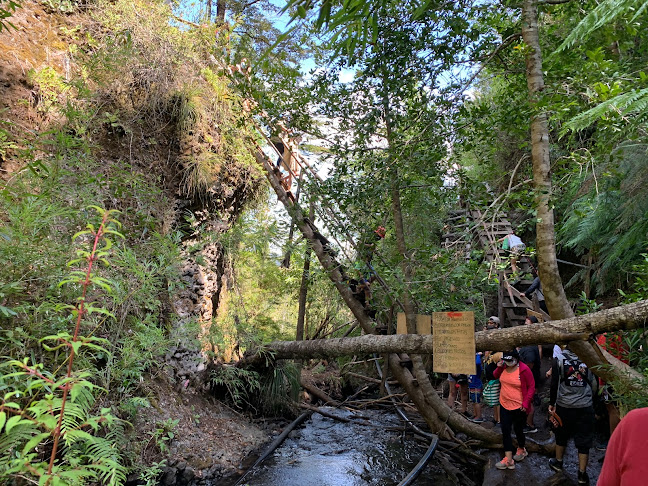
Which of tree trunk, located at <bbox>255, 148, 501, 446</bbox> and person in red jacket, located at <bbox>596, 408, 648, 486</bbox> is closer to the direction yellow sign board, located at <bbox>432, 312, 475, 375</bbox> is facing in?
the person in red jacket

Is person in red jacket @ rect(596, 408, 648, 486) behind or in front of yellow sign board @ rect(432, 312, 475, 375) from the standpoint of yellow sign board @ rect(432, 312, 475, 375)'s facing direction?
in front

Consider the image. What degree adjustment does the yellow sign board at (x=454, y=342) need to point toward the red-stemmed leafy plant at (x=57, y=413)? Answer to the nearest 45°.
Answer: approximately 45° to its right

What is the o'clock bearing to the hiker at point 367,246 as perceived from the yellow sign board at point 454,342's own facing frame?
The hiker is roughly at 5 o'clock from the yellow sign board.

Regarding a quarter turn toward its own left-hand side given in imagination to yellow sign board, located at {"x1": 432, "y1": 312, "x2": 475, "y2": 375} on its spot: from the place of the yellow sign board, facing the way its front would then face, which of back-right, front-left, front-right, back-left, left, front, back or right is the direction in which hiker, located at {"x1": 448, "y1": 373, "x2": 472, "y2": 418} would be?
left
